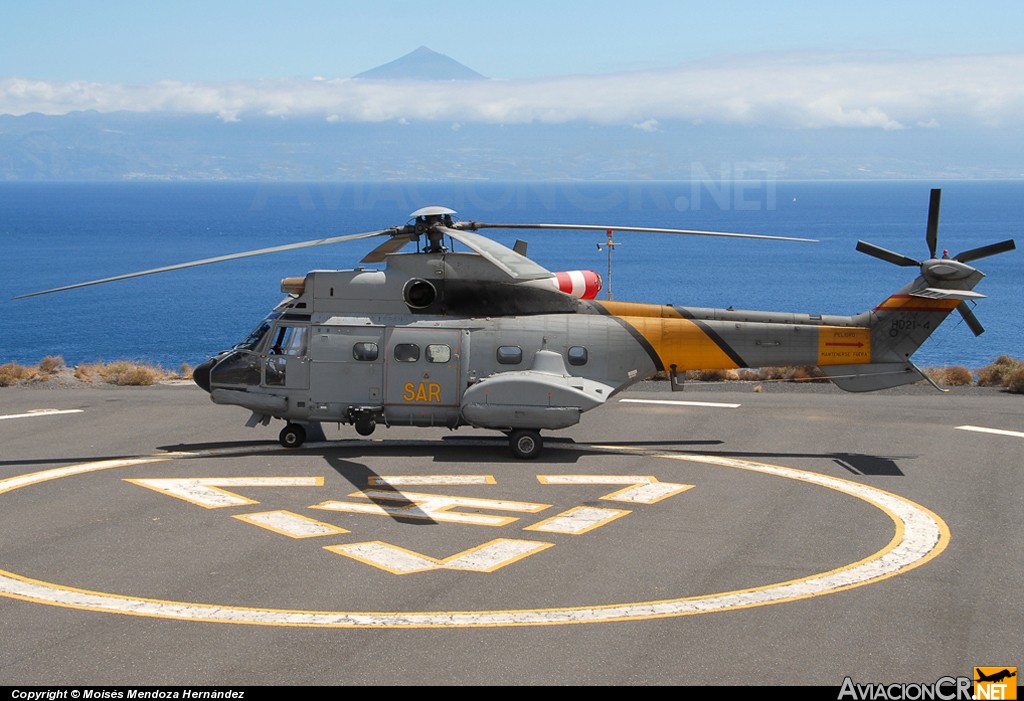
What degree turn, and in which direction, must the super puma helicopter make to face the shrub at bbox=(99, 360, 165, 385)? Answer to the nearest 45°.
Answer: approximately 45° to its right

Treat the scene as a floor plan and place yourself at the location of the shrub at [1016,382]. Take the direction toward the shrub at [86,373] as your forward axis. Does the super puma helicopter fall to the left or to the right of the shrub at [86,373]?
left

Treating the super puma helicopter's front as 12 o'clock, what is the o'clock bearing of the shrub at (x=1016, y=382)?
The shrub is roughly at 5 o'clock from the super puma helicopter.

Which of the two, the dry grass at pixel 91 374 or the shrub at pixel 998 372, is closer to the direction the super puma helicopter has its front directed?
the dry grass

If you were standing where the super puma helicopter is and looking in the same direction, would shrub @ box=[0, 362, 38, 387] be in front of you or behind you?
in front

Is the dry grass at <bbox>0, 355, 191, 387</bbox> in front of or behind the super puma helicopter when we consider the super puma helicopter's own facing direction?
in front

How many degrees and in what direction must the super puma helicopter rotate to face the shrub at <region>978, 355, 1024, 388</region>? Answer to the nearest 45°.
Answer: approximately 135° to its right

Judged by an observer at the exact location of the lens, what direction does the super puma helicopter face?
facing to the left of the viewer

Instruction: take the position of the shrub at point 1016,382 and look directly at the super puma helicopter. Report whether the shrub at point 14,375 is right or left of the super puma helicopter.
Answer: right

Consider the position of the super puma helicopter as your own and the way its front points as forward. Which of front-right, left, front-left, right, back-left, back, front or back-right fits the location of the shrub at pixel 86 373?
front-right

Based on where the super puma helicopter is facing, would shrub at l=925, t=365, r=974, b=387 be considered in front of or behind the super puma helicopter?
behind
